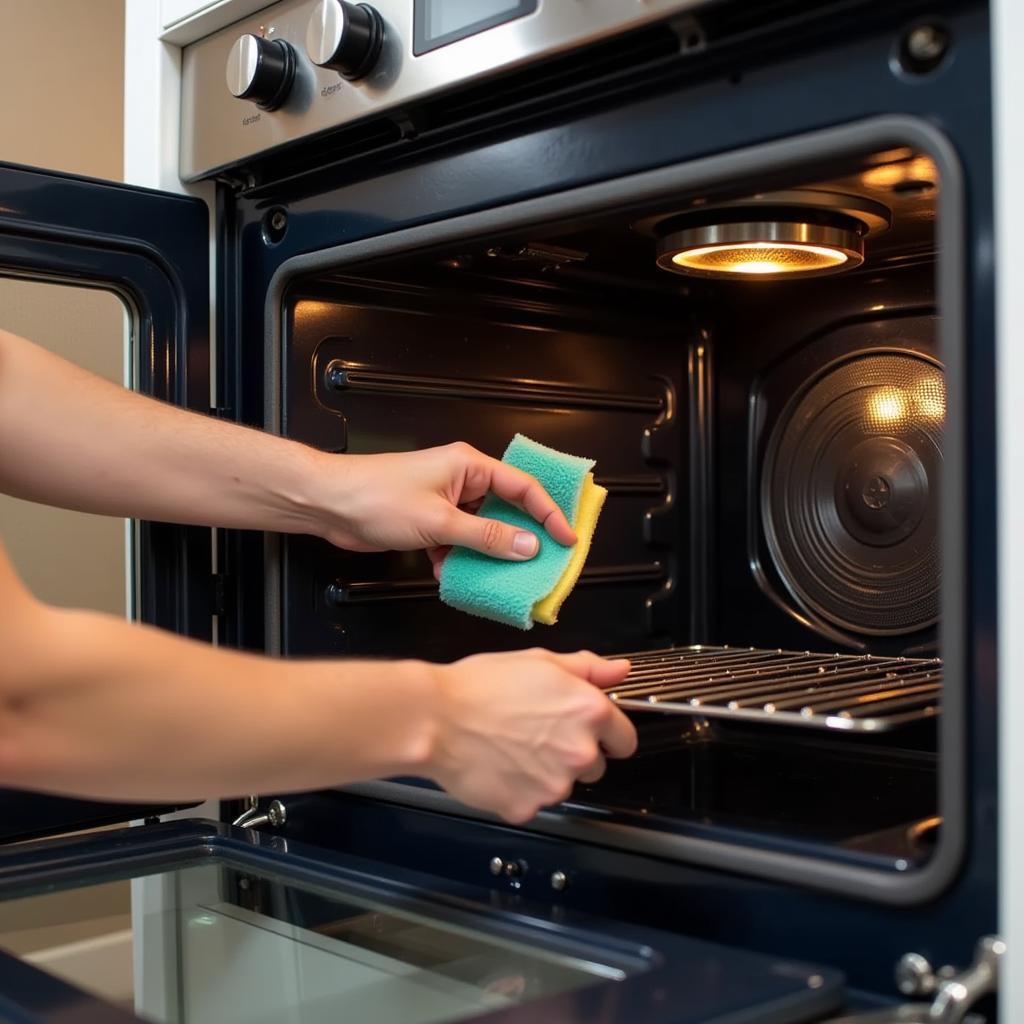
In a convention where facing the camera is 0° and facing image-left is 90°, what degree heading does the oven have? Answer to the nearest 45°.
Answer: approximately 45°
